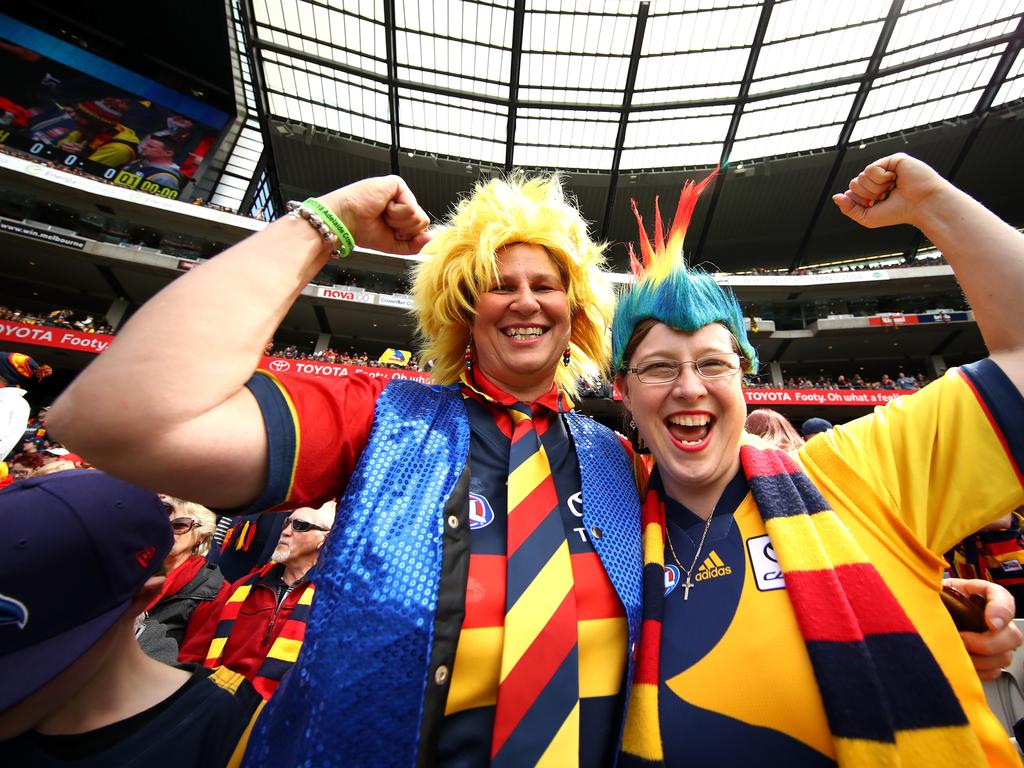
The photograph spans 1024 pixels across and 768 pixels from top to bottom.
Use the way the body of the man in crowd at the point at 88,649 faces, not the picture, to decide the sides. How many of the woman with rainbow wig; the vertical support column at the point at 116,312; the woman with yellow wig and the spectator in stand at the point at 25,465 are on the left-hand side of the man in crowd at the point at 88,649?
2

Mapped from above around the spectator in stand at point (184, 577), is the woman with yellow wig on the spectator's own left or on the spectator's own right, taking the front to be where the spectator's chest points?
on the spectator's own left

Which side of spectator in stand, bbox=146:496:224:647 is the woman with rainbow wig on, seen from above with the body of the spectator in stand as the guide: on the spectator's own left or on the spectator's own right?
on the spectator's own left
